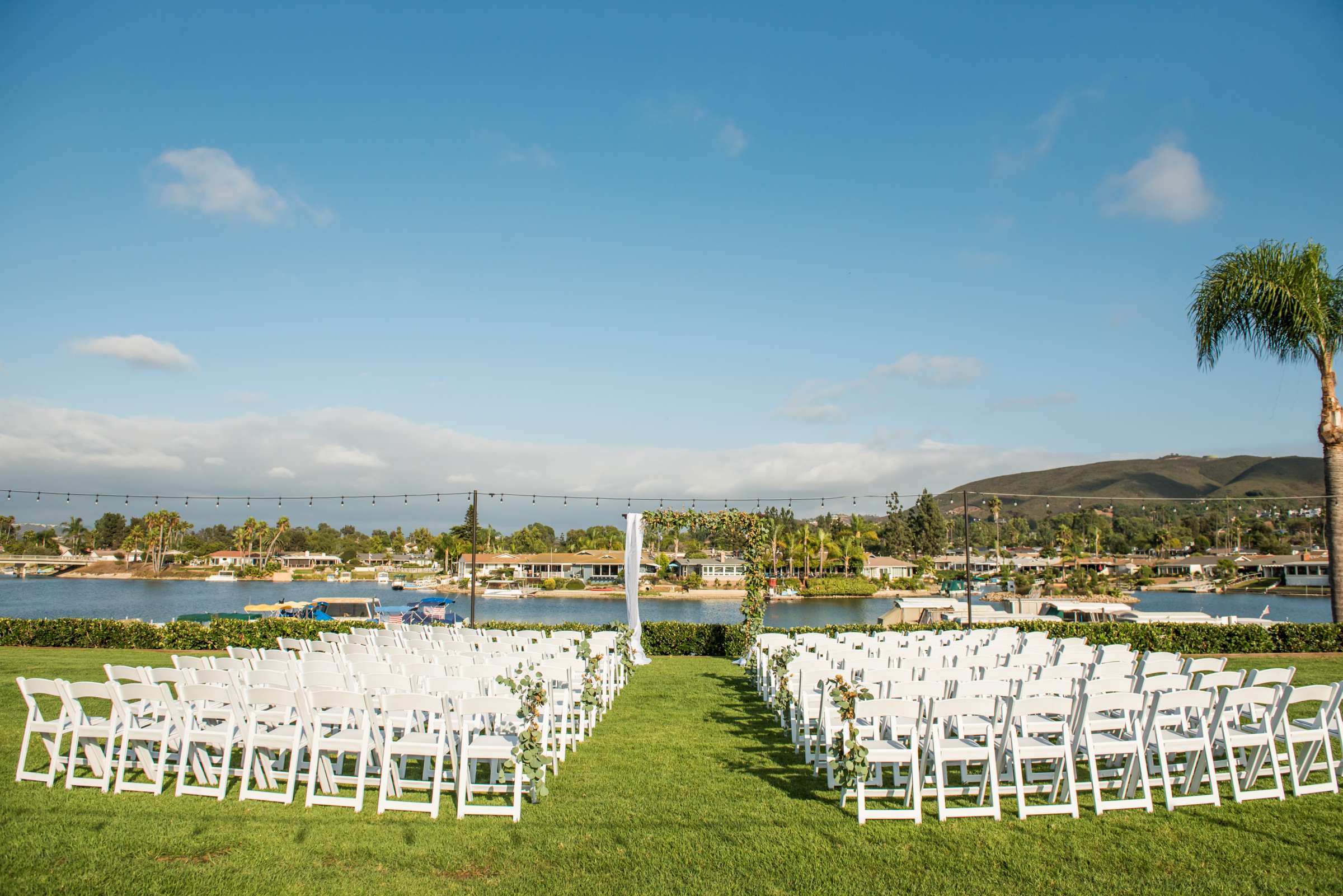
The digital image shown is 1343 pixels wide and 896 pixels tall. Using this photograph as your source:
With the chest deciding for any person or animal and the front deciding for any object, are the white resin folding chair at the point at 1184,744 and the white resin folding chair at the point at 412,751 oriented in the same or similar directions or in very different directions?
same or similar directions

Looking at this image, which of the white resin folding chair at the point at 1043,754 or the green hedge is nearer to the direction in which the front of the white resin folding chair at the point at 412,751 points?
the green hedge

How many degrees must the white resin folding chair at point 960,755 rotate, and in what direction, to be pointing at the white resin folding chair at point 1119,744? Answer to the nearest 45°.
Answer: approximately 45° to its right

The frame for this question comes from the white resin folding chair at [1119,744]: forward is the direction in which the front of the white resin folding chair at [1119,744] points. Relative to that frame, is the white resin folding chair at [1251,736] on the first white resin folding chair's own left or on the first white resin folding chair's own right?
on the first white resin folding chair's own right

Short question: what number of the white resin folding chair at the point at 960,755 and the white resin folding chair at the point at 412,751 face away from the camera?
2

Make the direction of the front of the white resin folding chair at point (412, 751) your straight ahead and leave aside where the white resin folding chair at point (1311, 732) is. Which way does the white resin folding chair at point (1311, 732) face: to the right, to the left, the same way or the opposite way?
the same way

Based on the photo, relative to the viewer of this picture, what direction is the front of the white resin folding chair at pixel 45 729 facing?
facing away from the viewer and to the right of the viewer

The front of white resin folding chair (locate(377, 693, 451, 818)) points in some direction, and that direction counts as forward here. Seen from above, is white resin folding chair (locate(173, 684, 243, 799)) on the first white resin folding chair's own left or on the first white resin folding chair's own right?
on the first white resin folding chair's own left

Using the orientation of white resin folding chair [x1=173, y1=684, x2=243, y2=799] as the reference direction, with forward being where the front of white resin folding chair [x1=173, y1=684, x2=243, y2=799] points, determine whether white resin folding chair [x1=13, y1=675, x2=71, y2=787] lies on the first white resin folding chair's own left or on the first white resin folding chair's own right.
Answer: on the first white resin folding chair's own left

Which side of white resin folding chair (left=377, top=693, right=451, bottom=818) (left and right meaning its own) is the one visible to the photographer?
back

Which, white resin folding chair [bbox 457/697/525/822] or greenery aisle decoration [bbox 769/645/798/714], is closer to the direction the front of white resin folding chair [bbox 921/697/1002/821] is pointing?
the greenery aisle decoration

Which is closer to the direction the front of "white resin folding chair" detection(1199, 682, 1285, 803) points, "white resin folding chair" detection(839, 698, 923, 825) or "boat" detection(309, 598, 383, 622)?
the boat

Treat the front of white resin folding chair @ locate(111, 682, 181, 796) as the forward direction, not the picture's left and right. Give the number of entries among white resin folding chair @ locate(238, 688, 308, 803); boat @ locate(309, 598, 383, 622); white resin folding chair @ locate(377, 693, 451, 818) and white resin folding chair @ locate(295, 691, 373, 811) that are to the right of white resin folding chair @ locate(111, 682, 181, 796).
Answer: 3

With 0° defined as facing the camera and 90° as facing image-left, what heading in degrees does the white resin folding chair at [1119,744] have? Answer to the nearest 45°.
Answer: approximately 135°

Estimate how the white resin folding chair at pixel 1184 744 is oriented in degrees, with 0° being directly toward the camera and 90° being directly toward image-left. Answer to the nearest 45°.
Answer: approximately 135°

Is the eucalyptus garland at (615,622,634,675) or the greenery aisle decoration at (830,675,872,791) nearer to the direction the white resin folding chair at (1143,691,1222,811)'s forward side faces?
the eucalyptus garland

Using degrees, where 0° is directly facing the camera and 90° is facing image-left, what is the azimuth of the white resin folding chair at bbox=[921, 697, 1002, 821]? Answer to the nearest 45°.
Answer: approximately 180°

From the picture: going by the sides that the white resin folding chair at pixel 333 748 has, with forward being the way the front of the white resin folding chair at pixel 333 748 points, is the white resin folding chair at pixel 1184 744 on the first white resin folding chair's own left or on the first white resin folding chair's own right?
on the first white resin folding chair's own right

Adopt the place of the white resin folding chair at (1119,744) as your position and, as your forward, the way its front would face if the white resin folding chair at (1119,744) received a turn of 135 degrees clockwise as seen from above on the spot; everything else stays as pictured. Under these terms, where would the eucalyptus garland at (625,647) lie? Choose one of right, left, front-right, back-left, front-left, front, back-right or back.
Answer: back-left
